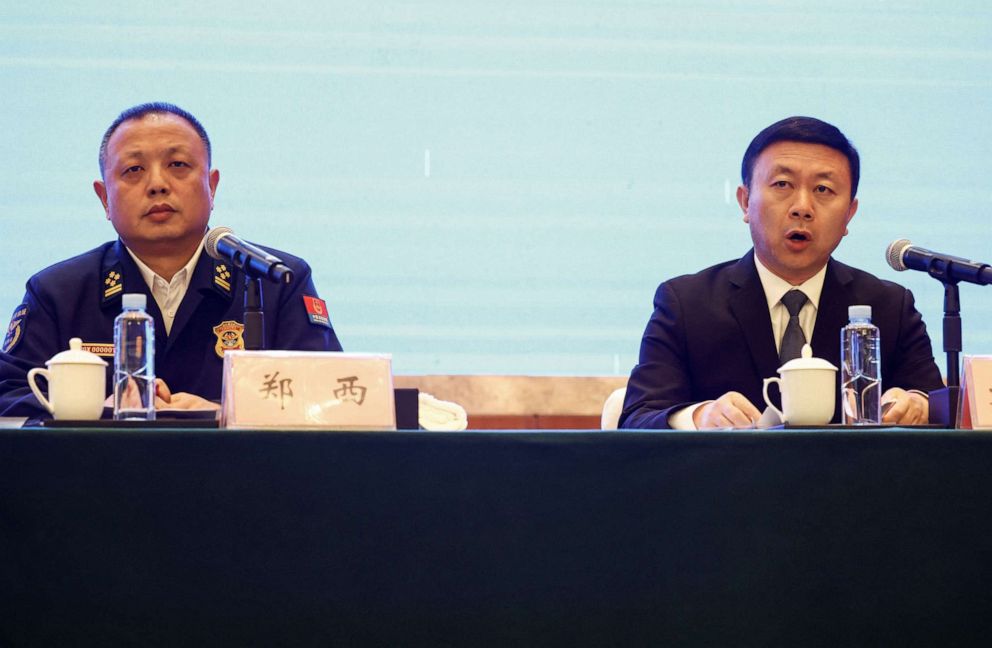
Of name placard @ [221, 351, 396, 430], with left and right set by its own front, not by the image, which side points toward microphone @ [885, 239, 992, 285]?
left

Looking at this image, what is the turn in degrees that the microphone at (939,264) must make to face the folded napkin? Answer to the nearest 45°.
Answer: approximately 45° to its left

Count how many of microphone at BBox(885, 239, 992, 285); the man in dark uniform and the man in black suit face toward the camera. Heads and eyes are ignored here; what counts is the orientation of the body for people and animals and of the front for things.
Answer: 2

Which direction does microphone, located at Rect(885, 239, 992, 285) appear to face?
to the viewer's left

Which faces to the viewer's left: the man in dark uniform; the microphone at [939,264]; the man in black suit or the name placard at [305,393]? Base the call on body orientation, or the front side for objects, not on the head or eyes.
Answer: the microphone

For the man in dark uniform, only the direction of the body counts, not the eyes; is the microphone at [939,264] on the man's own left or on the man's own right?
on the man's own left

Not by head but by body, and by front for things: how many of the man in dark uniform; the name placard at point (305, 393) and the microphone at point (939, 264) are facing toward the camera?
2
